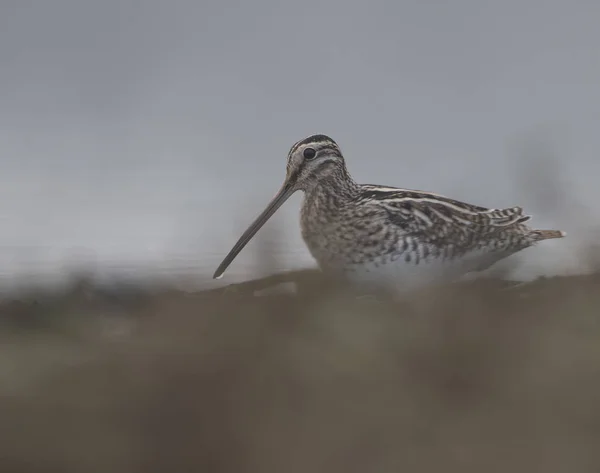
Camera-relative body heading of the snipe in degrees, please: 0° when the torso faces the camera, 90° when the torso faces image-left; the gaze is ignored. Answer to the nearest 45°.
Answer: approximately 90°
